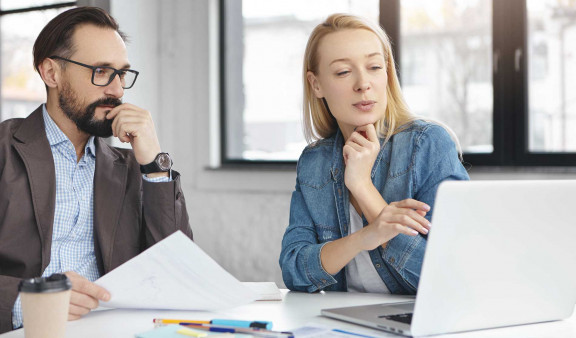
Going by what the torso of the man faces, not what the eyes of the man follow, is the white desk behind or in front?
in front

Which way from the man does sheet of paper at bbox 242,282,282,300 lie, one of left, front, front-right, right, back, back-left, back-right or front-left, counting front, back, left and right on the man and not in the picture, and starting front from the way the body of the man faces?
front

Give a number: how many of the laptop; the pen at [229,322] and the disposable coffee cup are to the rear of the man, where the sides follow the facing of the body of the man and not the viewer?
0

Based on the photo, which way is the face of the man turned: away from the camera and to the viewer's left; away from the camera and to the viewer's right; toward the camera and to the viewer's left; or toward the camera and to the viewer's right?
toward the camera and to the viewer's right

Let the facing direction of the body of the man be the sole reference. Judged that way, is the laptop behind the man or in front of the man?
in front

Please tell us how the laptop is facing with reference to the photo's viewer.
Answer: facing away from the viewer and to the left of the viewer

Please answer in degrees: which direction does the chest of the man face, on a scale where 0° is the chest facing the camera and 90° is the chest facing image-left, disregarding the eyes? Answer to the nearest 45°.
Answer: approximately 315°
